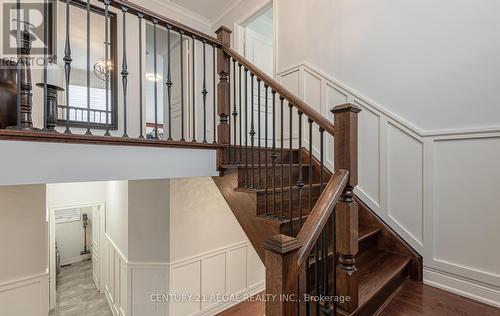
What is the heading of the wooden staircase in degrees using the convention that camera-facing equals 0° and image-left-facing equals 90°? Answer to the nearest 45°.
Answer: approximately 315°
